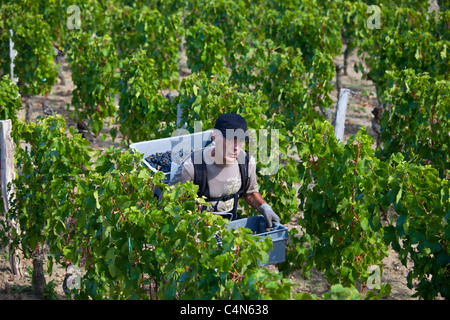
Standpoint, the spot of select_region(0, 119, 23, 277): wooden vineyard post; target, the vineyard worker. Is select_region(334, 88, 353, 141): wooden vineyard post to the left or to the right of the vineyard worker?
left

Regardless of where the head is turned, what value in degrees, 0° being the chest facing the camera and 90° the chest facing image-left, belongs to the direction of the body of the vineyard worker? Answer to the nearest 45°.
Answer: approximately 315°

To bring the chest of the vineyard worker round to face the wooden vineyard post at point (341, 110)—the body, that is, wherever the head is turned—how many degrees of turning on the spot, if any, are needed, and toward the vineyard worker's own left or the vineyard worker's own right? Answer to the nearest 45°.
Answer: approximately 90° to the vineyard worker's own left
